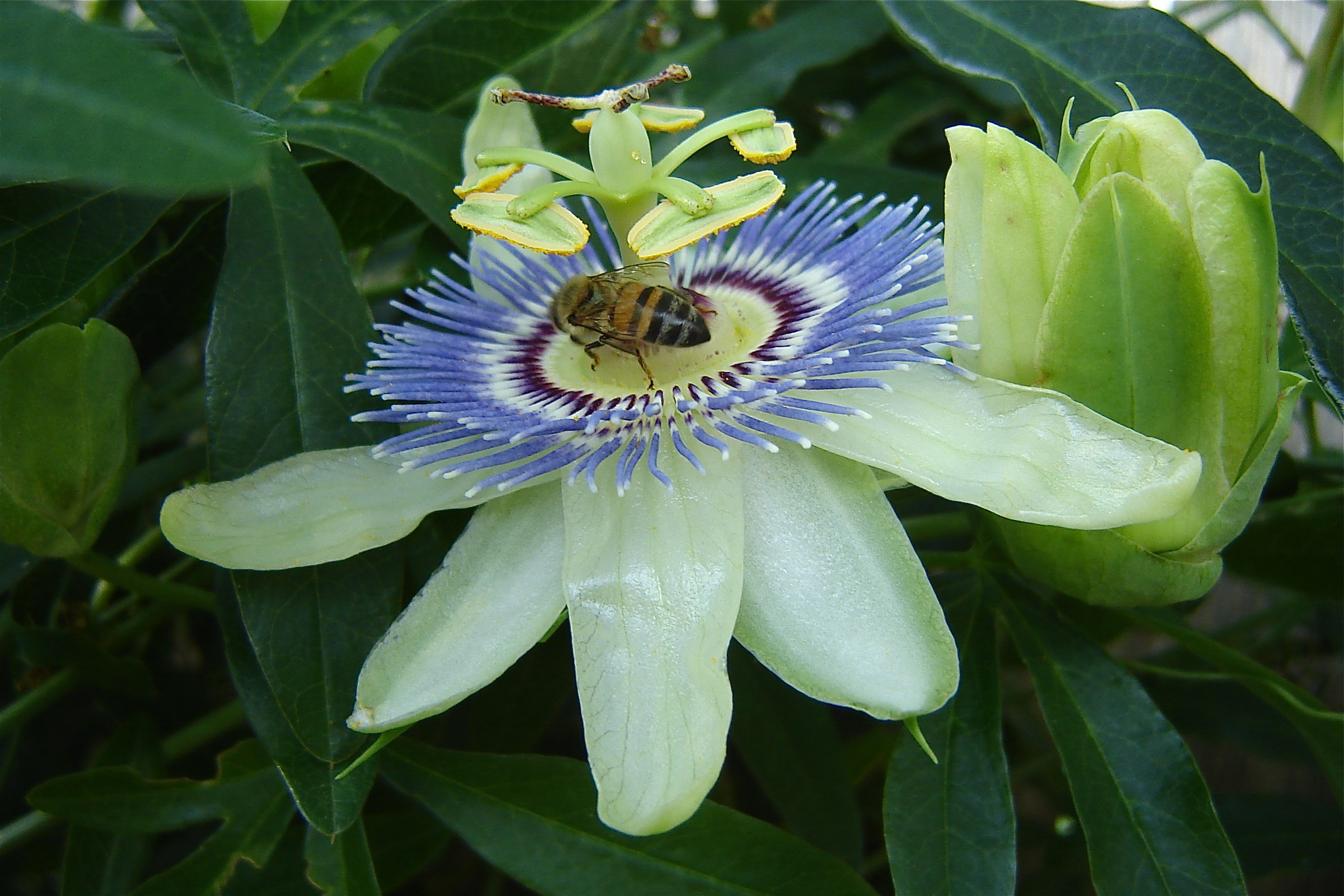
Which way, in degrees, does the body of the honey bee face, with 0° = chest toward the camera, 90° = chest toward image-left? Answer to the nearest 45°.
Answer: approximately 90°

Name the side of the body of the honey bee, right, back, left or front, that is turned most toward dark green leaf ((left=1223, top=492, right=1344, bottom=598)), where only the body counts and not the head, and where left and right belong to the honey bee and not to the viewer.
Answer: back

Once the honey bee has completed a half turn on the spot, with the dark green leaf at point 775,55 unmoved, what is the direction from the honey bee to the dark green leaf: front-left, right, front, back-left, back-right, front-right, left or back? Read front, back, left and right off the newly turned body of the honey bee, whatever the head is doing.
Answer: left
